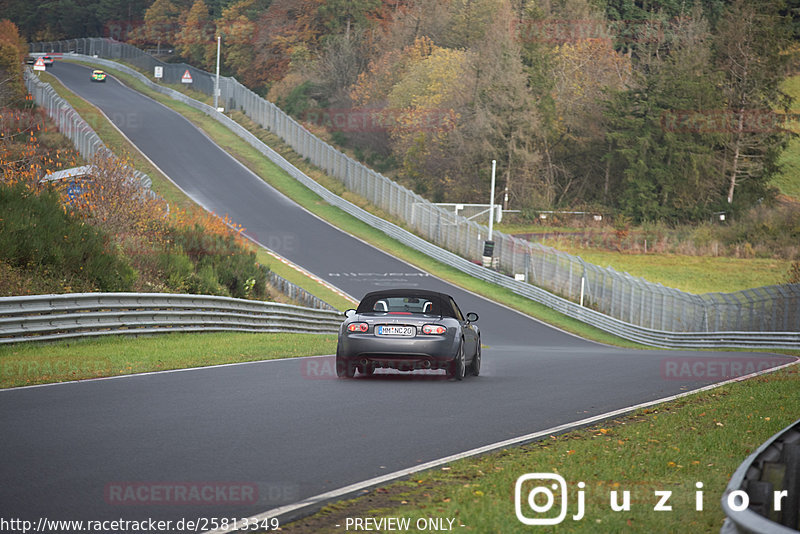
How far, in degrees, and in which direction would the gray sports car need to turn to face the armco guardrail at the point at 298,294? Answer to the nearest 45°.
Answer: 0° — it already faces it

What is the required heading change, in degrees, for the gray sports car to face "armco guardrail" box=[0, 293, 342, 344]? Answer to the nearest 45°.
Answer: approximately 45° to its left

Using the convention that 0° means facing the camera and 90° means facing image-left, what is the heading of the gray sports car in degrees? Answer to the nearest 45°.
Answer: approximately 180°
